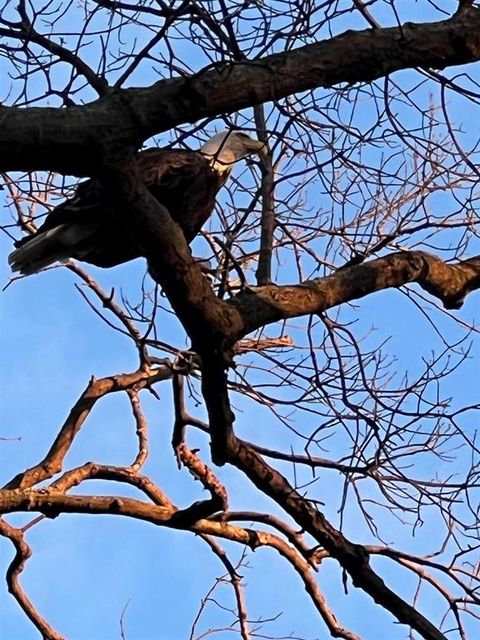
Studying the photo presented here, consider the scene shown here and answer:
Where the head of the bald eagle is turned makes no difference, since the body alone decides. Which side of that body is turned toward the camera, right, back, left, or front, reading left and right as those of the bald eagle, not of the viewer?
right
